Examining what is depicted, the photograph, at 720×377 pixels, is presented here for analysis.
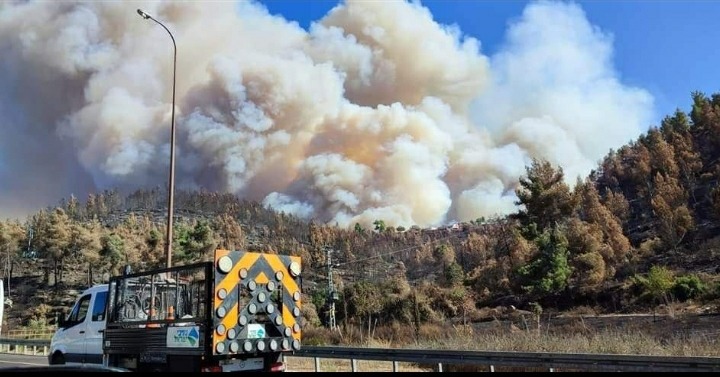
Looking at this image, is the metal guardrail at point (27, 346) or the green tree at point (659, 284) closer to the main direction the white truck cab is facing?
the metal guardrail

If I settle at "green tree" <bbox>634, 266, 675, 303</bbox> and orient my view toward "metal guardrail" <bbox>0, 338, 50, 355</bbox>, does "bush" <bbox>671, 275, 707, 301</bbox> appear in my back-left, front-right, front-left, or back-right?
back-left

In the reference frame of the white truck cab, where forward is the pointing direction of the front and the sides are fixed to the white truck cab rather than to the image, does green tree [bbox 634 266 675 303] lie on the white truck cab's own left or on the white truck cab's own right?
on the white truck cab's own right

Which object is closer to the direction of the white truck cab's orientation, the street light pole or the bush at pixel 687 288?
the street light pole

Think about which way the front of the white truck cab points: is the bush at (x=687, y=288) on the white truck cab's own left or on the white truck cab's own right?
on the white truck cab's own right

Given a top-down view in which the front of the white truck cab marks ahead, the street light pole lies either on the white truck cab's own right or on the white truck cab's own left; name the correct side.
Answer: on the white truck cab's own right

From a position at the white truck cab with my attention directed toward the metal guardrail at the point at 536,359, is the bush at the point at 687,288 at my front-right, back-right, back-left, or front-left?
front-left

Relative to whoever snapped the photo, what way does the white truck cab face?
facing away from the viewer and to the left of the viewer

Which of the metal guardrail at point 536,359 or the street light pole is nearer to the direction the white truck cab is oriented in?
the street light pole

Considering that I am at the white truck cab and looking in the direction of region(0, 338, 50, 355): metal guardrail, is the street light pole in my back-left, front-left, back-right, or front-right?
front-right
